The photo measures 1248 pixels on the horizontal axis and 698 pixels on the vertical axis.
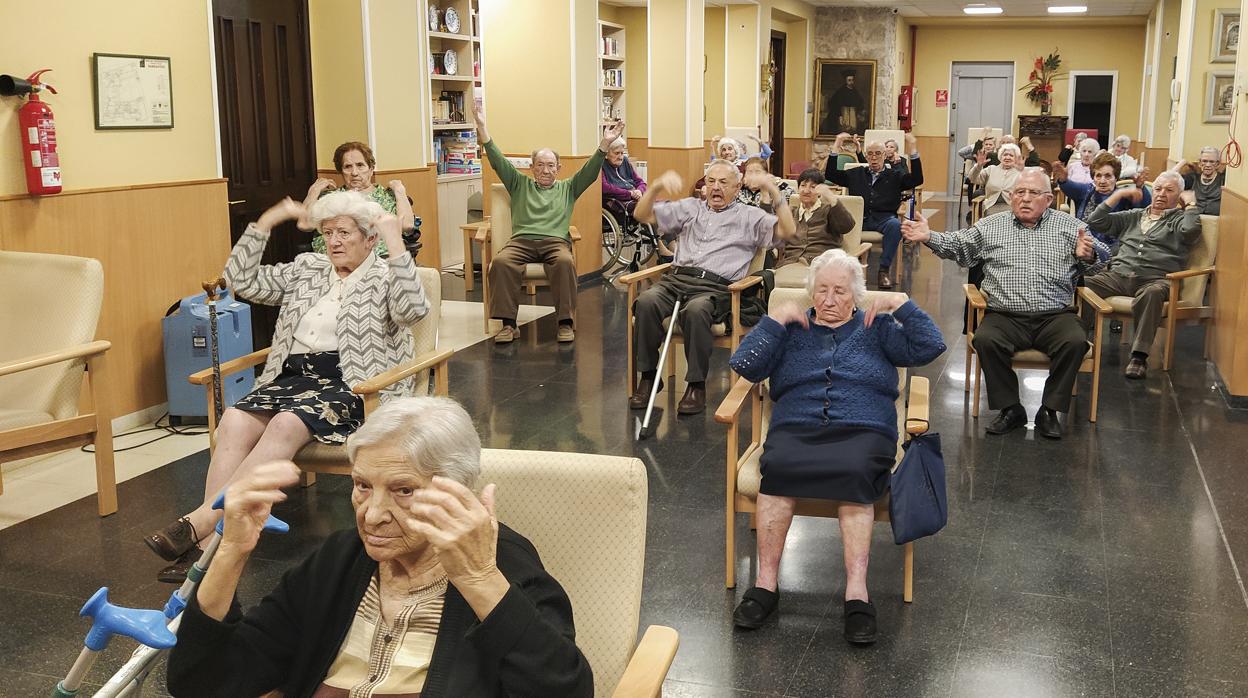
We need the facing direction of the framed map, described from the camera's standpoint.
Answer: facing the viewer and to the right of the viewer

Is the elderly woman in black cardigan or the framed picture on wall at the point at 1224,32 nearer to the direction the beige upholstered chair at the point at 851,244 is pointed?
the elderly woman in black cardigan

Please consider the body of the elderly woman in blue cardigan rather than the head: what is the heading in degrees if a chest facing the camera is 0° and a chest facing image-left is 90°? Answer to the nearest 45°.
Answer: approximately 0°

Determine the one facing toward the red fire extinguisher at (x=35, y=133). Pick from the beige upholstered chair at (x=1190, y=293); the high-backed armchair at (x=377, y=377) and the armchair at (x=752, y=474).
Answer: the beige upholstered chair

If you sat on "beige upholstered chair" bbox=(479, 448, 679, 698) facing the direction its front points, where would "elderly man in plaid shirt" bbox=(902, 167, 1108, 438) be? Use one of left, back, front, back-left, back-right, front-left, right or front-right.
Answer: back

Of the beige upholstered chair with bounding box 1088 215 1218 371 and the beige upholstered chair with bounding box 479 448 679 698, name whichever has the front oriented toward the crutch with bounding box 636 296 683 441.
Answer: the beige upholstered chair with bounding box 1088 215 1218 371

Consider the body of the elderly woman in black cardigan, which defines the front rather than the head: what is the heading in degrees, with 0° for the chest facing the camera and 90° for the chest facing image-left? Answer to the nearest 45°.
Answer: approximately 45°
